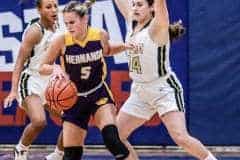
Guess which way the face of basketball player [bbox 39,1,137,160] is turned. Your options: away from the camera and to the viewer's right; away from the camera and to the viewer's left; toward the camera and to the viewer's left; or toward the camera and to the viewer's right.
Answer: toward the camera and to the viewer's left

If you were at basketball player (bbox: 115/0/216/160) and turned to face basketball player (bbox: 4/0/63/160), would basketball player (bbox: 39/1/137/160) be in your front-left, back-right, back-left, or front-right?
front-left

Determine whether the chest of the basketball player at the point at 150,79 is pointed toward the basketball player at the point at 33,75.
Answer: no

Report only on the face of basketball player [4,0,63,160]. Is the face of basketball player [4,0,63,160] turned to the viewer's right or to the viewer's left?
to the viewer's right

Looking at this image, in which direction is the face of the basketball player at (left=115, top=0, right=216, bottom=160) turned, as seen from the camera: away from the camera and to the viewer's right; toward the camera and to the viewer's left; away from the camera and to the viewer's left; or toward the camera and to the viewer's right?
toward the camera and to the viewer's left

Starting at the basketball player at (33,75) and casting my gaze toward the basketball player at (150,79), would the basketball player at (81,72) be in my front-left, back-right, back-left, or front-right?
front-right

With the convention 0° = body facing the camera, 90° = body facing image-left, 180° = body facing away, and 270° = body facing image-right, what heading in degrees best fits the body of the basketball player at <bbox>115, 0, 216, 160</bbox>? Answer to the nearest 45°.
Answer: approximately 45°

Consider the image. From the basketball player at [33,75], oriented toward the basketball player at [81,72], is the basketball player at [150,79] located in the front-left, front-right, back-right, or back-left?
front-left

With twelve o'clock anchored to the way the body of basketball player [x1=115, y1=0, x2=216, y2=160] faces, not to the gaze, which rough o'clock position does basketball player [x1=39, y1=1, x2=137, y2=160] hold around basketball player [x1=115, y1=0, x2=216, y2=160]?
basketball player [x1=39, y1=1, x2=137, y2=160] is roughly at 1 o'clock from basketball player [x1=115, y1=0, x2=216, y2=160].
